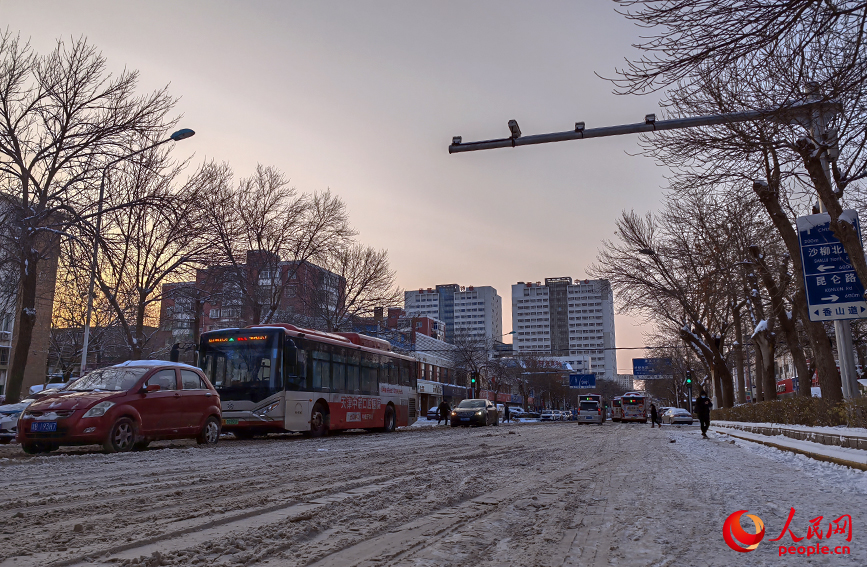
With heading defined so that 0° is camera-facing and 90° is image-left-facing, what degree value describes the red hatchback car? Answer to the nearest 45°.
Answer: approximately 45°

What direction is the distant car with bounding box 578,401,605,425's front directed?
away from the camera

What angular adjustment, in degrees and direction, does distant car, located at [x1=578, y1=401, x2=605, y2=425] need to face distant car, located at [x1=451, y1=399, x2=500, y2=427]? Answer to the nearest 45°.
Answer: approximately 180°

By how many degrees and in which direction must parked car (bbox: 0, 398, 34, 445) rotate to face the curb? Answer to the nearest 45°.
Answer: approximately 90° to its left

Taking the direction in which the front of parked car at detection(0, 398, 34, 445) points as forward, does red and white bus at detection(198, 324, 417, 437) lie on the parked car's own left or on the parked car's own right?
on the parked car's own left

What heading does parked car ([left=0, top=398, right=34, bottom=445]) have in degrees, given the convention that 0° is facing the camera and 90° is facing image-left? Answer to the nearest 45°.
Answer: approximately 45°

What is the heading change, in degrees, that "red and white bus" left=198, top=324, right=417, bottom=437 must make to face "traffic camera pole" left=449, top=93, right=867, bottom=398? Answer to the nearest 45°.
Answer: approximately 90° to its left

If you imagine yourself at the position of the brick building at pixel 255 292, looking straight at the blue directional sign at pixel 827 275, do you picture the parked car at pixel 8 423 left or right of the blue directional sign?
right

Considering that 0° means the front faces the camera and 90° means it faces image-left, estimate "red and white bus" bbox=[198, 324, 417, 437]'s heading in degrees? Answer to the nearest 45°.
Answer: approximately 45°
